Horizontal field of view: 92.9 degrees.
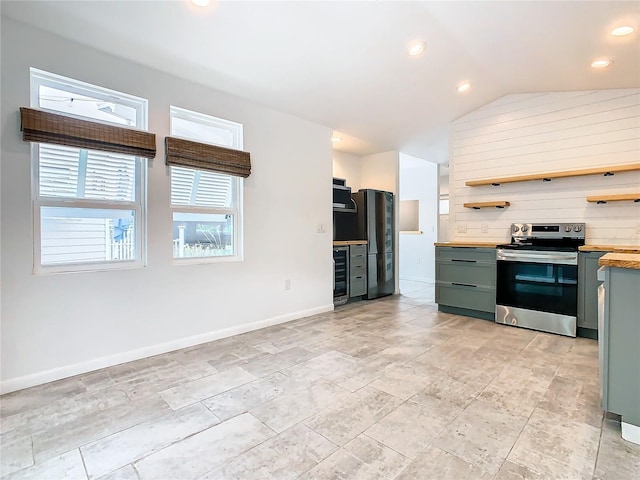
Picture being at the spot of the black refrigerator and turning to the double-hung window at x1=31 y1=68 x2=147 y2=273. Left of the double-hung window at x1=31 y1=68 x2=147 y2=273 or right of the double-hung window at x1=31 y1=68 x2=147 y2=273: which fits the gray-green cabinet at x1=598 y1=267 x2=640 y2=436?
left

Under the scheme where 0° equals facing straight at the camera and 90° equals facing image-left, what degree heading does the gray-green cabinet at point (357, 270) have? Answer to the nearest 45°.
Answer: approximately 315°

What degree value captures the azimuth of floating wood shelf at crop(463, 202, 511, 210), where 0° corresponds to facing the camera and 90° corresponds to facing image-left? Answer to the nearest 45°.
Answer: approximately 0°

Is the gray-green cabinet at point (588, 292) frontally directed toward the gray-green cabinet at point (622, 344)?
yes

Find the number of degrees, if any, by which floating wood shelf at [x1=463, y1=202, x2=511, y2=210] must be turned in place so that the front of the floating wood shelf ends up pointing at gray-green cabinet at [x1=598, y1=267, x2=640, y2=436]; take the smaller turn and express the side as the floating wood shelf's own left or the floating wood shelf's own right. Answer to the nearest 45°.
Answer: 0° — it already faces it

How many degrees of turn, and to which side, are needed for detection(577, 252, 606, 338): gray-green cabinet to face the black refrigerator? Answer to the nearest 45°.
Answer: approximately 90° to its right
